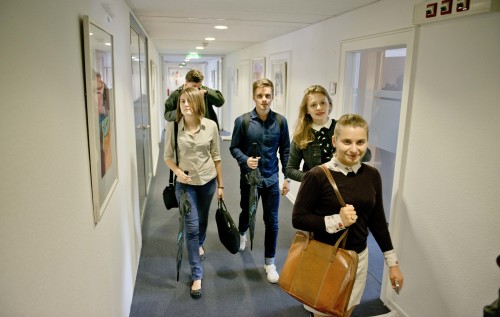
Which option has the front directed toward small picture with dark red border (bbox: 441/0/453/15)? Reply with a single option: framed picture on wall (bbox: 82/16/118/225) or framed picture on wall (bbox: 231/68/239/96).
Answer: framed picture on wall (bbox: 82/16/118/225)

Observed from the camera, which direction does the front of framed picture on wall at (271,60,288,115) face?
facing to the left of the viewer

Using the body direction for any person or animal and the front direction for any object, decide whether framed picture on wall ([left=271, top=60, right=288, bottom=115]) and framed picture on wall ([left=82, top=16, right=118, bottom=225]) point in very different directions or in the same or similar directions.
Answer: very different directions

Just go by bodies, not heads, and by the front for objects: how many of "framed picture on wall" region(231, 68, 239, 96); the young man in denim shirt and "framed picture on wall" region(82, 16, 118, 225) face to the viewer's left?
1

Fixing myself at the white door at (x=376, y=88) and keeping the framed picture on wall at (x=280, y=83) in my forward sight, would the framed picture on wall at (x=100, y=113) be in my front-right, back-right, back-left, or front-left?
back-left

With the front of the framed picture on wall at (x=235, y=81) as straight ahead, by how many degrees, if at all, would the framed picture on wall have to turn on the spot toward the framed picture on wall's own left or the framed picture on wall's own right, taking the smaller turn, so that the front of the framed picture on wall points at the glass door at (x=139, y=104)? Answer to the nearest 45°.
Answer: approximately 90° to the framed picture on wall's own left

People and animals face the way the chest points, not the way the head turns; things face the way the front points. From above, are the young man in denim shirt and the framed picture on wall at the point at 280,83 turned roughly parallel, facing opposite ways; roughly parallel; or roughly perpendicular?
roughly perpendicular

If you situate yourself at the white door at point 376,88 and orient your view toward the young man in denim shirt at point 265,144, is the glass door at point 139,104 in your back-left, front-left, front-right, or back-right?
front-right

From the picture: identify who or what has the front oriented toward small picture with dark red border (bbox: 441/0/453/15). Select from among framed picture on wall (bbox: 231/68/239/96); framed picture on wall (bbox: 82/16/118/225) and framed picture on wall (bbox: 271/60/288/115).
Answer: framed picture on wall (bbox: 82/16/118/225)

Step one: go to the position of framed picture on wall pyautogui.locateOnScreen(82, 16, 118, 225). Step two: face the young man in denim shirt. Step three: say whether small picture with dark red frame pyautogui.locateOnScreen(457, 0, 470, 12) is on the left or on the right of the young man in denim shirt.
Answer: right

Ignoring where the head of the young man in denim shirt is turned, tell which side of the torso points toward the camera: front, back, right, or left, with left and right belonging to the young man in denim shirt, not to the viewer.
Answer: front

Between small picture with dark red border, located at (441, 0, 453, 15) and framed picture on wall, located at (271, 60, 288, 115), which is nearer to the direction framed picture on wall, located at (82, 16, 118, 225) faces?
the small picture with dark red border

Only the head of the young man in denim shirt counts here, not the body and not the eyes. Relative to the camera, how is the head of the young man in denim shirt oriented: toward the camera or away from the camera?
toward the camera

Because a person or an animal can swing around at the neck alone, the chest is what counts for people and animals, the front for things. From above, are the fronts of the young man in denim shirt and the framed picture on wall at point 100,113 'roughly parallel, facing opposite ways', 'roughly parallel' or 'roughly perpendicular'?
roughly perpendicular

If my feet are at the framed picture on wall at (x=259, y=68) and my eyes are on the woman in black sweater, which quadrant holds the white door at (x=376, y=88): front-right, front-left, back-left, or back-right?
front-left

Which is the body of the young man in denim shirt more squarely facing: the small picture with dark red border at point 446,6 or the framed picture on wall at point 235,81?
the small picture with dark red border

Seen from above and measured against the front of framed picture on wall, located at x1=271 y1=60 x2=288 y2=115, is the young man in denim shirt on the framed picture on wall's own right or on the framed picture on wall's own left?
on the framed picture on wall's own left

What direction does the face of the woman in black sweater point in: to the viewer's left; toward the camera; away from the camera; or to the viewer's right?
toward the camera

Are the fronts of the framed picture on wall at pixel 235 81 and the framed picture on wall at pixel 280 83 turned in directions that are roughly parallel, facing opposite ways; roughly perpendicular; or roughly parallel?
roughly parallel

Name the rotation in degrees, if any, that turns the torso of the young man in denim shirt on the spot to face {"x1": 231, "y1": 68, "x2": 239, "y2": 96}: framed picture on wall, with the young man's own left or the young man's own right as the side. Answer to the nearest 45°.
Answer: approximately 180°
